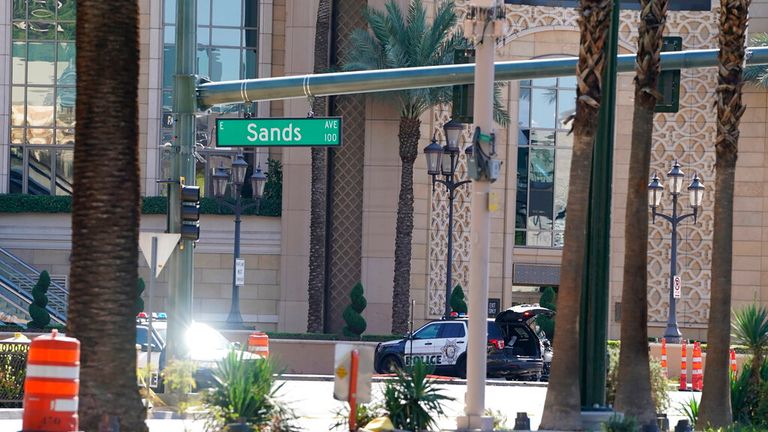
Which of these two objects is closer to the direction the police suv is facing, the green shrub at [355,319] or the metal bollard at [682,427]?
the green shrub

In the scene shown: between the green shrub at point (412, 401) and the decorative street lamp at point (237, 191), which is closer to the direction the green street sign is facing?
the green shrub

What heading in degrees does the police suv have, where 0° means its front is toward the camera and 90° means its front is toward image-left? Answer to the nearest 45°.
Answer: approximately 135°

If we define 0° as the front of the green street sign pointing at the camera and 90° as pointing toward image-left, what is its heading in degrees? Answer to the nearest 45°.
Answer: approximately 0°

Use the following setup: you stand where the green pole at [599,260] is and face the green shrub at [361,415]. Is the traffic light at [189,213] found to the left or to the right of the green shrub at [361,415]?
right

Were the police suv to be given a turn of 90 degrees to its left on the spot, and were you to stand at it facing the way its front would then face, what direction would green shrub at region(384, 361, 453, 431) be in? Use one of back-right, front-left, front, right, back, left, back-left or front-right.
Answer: front-left

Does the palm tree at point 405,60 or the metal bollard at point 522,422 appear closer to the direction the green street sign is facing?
the metal bollard

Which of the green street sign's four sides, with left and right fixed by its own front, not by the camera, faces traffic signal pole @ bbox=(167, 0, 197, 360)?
right

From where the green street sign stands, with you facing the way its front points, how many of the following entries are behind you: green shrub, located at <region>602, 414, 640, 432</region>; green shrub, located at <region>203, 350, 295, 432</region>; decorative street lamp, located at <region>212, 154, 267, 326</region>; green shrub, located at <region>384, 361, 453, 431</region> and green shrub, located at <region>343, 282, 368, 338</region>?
2

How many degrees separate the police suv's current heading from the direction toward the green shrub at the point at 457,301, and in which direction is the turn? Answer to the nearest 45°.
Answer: approximately 45° to its right

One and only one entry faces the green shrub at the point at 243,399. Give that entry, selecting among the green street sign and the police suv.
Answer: the green street sign

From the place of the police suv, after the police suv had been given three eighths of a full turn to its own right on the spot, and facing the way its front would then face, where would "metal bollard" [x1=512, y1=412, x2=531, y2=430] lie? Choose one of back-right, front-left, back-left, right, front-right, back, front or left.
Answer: right

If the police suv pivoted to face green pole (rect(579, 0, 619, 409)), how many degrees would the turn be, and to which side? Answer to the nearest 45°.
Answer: approximately 135° to its left

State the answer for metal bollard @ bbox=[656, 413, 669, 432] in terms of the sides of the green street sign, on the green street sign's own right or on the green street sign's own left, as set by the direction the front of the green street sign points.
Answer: on the green street sign's own left

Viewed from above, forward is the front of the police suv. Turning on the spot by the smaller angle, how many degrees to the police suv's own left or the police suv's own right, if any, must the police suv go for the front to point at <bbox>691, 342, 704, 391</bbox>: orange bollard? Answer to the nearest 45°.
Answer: approximately 135° to the police suv's own right
